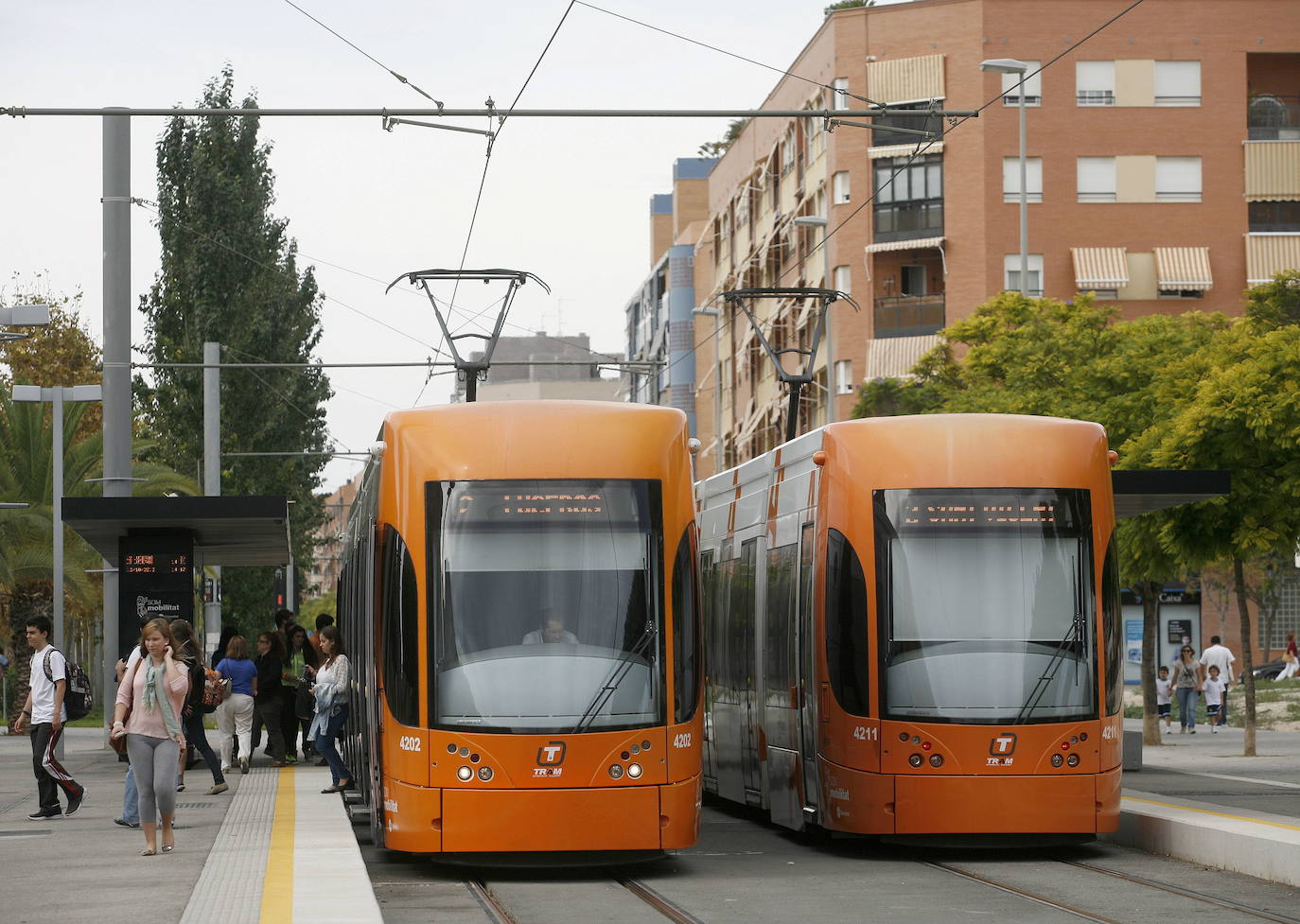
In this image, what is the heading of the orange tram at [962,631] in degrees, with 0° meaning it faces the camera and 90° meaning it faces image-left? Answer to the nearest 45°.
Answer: approximately 0°

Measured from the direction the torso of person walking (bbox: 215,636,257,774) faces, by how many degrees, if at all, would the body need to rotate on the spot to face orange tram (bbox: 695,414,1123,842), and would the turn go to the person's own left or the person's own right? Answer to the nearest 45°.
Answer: approximately 135° to the person's own right

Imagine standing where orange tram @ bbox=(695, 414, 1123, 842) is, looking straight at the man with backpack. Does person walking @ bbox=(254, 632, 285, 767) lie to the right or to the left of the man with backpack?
right

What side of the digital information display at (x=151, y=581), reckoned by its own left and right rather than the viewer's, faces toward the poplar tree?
back

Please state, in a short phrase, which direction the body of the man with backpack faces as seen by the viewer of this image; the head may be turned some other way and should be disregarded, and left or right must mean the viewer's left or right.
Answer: facing to the left of the viewer

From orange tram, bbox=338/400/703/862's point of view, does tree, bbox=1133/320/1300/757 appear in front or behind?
behind

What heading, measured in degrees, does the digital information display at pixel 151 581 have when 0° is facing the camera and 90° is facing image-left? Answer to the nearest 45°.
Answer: approximately 0°

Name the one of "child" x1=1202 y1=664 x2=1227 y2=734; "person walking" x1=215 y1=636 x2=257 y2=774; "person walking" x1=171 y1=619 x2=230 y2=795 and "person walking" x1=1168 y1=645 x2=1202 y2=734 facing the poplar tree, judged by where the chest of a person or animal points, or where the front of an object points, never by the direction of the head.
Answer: "person walking" x1=215 y1=636 x2=257 y2=774
